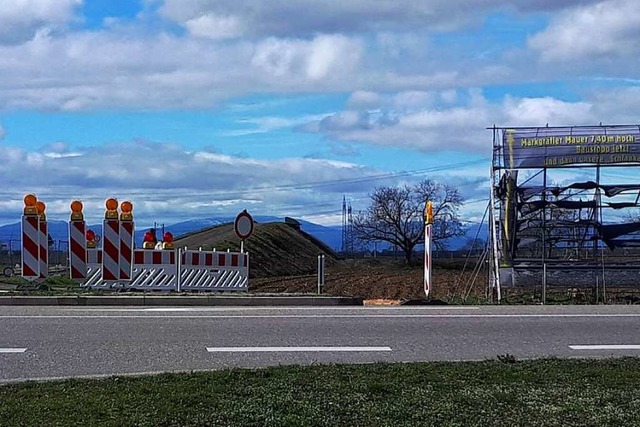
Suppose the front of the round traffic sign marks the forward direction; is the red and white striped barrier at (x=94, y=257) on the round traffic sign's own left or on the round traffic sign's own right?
on the round traffic sign's own right

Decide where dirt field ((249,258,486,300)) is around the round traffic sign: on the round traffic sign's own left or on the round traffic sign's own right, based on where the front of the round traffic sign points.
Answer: on the round traffic sign's own left

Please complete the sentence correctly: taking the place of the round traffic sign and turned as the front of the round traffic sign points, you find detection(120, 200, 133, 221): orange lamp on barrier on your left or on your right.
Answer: on your right

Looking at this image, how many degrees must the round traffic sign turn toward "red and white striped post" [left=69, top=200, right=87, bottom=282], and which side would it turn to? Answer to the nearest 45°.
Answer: approximately 90° to its right

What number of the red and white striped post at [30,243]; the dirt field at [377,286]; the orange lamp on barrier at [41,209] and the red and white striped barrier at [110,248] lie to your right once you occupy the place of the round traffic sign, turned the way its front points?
3

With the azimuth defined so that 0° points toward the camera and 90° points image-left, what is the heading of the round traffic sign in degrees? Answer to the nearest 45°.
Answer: approximately 315°

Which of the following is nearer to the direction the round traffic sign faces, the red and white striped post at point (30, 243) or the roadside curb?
the roadside curb

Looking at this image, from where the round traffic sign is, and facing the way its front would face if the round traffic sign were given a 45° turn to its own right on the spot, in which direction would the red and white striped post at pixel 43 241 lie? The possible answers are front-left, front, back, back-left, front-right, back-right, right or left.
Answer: front-right

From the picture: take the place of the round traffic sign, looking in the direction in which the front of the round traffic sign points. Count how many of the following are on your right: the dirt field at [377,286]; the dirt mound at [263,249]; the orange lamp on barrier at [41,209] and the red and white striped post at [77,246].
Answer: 2

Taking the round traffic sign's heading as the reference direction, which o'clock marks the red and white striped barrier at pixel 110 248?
The red and white striped barrier is roughly at 3 o'clock from the round traffic sign.

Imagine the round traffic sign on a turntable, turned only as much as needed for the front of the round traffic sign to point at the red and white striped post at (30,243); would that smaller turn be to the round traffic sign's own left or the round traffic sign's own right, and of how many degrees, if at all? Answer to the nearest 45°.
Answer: approximately 90° to the round traffic sign's own right
